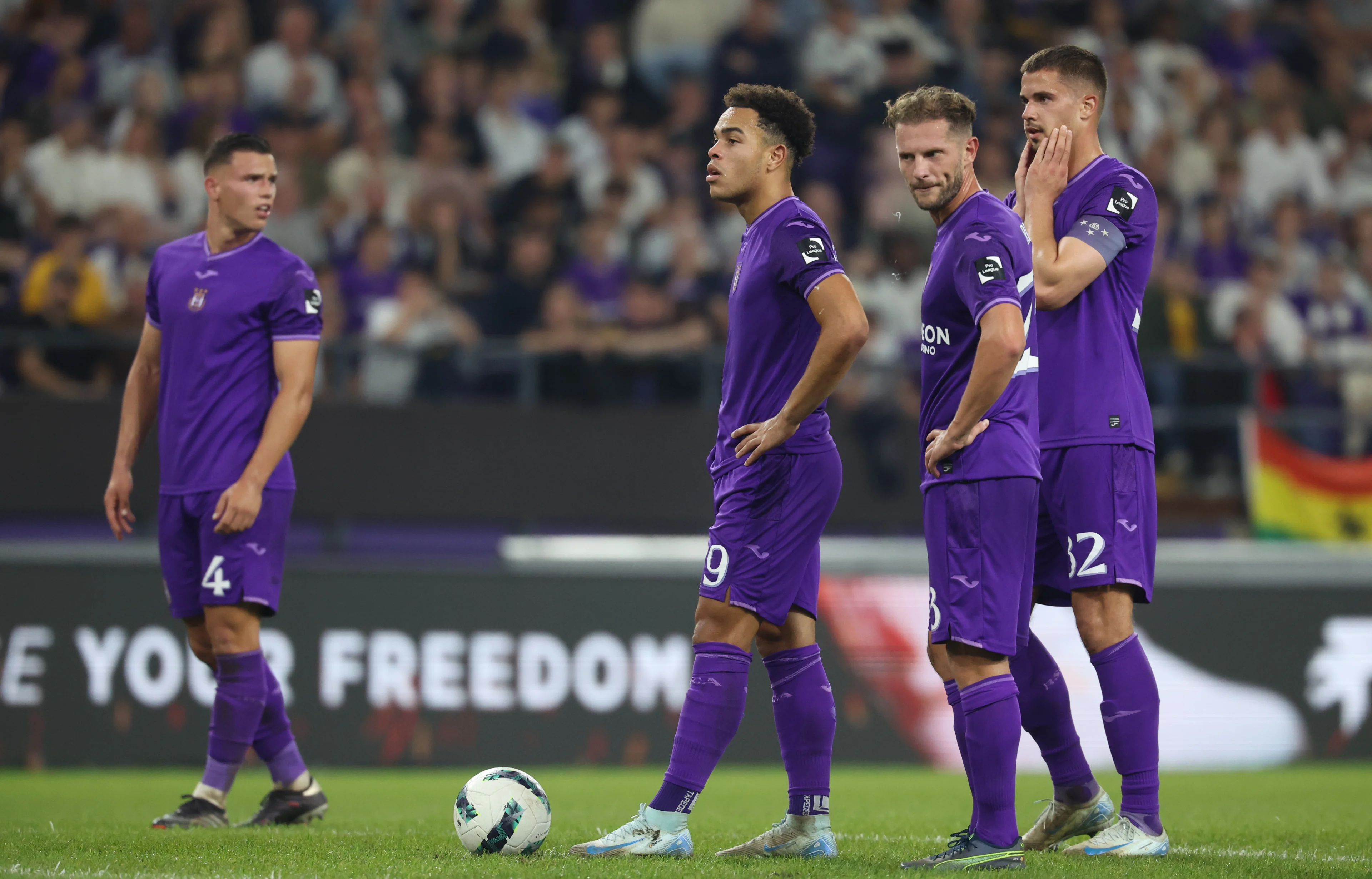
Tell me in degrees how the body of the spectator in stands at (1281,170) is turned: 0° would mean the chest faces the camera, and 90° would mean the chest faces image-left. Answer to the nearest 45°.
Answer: approximately 0°

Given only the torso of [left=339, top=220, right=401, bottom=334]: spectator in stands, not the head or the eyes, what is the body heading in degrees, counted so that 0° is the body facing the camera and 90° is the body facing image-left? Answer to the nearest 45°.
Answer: approximately 0°

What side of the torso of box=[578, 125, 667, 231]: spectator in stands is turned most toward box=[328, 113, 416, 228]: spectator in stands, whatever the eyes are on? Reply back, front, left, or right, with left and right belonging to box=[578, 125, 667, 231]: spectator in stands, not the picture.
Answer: right

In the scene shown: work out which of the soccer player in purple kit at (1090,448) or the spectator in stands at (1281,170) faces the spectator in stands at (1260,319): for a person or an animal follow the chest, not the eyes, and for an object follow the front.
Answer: the spectator in stands at (1281,170)
